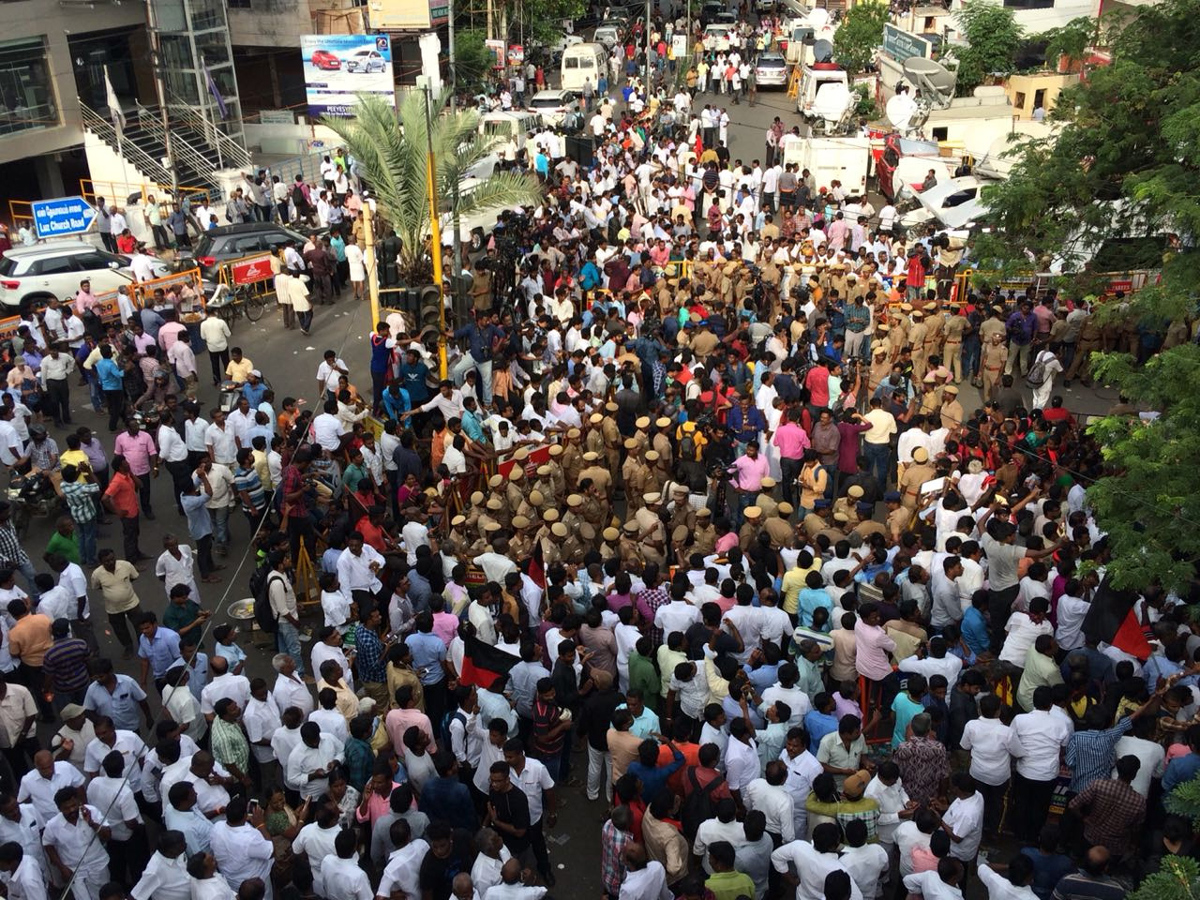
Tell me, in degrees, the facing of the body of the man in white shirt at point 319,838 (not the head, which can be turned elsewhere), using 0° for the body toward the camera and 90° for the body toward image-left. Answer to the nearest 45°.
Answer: approximately 225°

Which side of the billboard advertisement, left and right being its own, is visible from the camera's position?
front

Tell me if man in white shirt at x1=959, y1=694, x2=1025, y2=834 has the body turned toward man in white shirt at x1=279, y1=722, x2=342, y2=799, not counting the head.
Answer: no

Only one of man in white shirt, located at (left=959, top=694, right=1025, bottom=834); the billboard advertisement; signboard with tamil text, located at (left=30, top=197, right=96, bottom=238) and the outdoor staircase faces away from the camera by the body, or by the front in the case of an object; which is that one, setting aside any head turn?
the man in white shirt

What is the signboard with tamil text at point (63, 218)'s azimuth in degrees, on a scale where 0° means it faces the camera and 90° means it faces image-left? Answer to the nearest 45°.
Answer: approximately 0°

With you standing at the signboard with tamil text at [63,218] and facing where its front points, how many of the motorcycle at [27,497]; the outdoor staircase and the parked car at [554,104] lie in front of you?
1

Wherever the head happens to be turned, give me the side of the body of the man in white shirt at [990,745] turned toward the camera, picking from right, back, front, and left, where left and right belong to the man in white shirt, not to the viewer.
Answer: back

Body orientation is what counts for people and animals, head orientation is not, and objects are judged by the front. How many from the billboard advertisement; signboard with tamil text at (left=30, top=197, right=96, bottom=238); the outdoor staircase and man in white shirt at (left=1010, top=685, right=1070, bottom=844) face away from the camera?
1

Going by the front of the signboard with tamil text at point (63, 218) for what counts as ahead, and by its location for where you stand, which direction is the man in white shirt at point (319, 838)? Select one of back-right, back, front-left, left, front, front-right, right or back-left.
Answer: front

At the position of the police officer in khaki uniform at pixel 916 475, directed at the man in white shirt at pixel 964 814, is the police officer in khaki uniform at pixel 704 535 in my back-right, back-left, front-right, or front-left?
front-right

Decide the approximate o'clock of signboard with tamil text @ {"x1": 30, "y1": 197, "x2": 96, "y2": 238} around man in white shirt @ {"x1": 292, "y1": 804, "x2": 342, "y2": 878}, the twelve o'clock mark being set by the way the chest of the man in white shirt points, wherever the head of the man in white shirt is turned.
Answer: The signboard with tamil text is roughly at 10 o'clock from the man in white shirt.

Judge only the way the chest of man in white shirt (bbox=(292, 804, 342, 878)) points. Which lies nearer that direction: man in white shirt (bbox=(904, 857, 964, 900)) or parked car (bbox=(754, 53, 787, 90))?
the parked car

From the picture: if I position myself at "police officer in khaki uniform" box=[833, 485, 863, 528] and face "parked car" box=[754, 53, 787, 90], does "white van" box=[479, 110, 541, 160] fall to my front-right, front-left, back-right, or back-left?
front-left

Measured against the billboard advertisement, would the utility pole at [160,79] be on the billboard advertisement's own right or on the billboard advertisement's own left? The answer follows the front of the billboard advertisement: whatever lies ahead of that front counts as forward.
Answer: on the billboard advertisement's own right

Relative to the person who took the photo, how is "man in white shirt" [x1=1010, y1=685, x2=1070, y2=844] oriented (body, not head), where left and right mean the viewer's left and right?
facing away from the viewer

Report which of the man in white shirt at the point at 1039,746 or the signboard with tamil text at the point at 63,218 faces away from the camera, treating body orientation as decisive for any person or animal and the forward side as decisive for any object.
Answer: the man in white shirt

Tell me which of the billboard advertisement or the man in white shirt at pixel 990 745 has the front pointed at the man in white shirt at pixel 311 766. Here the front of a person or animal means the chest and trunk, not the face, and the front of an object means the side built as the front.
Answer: the billboard advertisement

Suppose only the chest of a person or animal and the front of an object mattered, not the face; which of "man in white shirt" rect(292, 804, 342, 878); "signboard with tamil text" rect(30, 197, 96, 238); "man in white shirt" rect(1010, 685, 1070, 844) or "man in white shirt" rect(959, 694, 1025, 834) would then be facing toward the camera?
the signboard with tamil text

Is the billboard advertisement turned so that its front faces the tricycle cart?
yes

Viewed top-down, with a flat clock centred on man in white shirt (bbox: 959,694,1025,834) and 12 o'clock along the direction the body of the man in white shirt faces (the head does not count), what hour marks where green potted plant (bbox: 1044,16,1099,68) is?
The green potted plant is roughly at 12 o'clock from the man in white shirt.
